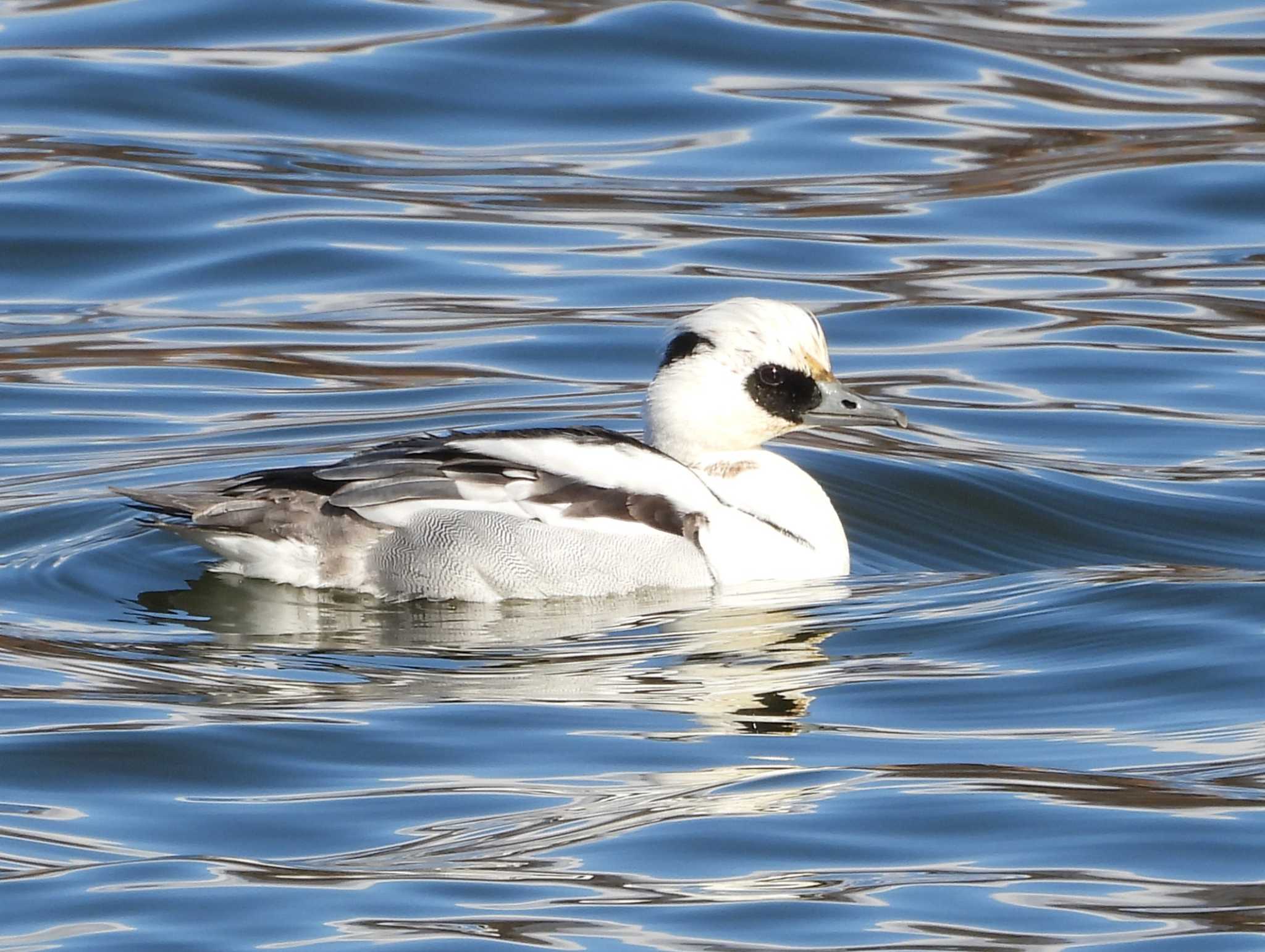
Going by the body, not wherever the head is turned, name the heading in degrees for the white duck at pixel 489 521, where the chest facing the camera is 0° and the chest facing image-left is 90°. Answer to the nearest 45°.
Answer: approximately 270°
